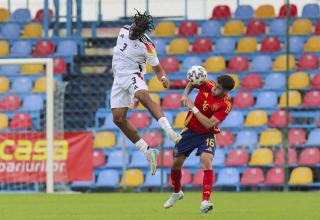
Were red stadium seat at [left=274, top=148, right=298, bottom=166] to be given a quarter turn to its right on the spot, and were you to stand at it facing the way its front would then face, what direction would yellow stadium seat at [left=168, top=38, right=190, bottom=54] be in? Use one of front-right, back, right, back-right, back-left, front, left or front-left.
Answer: front-right

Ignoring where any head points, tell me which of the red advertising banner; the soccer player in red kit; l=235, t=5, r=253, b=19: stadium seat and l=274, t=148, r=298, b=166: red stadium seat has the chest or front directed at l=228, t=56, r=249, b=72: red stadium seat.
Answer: the stadium seat

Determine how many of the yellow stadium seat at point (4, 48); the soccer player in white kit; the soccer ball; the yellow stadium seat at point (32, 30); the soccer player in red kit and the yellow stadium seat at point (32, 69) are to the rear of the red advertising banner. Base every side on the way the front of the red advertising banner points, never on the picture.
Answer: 3

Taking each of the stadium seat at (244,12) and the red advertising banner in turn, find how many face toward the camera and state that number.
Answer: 2

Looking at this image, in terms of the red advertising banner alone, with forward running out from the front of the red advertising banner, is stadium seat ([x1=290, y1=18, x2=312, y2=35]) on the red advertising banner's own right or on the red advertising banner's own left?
on the red advertising banner's own left

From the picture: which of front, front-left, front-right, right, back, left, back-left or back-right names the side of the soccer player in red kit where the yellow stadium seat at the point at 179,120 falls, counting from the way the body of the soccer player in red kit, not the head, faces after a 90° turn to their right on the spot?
front-right

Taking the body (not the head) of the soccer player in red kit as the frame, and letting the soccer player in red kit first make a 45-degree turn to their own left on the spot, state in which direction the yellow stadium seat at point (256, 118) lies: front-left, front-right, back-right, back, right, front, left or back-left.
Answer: back
